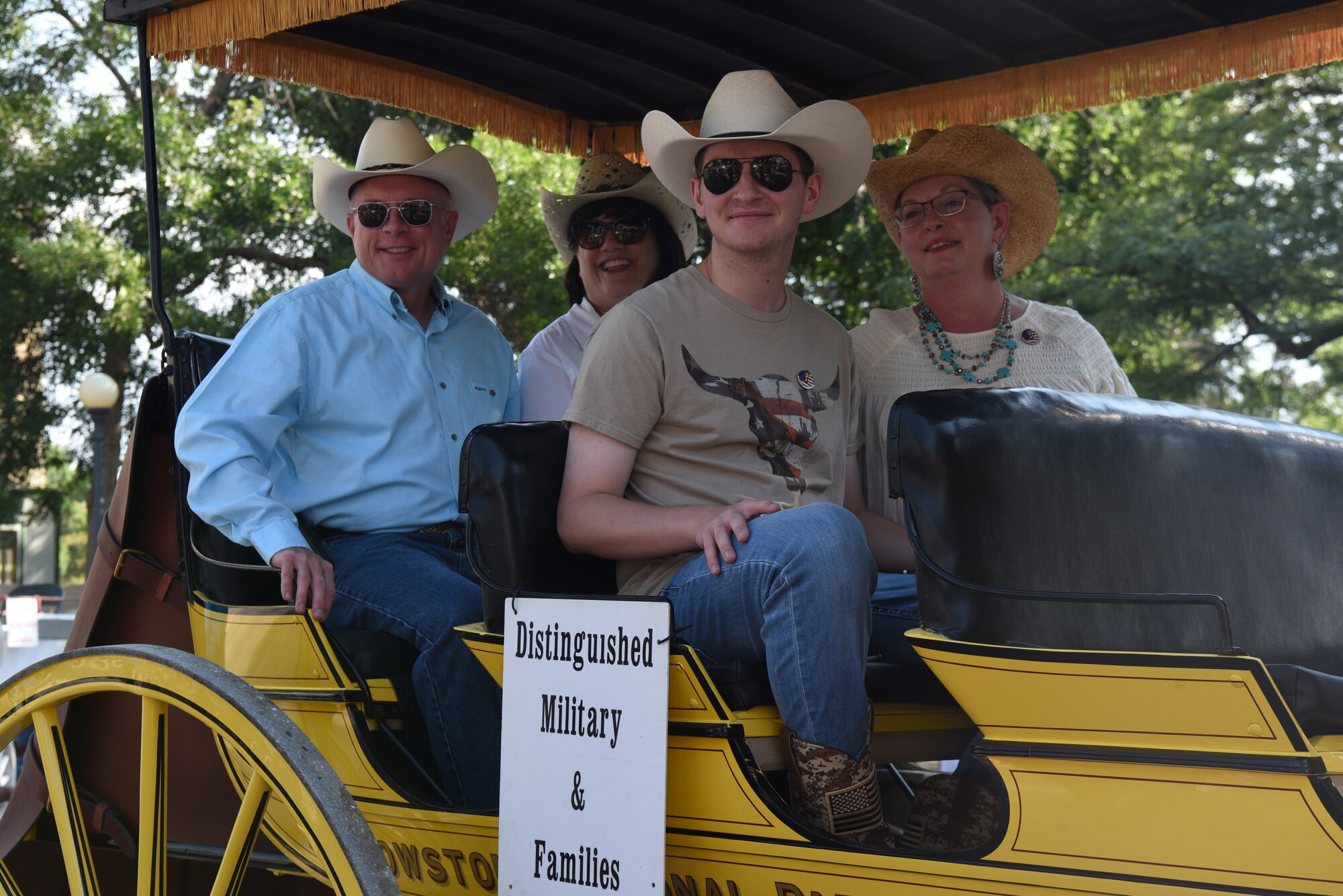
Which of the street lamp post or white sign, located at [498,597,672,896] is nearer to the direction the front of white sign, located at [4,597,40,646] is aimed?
the white sign

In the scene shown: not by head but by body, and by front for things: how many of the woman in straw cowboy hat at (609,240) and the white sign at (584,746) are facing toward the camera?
2

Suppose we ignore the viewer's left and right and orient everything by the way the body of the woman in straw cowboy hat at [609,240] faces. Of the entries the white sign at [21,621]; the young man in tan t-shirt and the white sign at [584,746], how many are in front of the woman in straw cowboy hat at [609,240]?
2

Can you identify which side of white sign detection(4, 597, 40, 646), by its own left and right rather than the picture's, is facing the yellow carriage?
front

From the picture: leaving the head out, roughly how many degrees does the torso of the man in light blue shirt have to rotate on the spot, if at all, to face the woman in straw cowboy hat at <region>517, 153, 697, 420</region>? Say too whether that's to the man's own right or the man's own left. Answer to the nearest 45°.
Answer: approximately 90° to the man's own left

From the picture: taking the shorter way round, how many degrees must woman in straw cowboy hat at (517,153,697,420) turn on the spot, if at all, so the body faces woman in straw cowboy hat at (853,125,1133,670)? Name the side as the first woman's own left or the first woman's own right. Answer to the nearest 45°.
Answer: approximately 45° to the first woman's own left

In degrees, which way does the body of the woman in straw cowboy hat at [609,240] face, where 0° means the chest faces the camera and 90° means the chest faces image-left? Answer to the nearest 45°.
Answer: approximately 0°

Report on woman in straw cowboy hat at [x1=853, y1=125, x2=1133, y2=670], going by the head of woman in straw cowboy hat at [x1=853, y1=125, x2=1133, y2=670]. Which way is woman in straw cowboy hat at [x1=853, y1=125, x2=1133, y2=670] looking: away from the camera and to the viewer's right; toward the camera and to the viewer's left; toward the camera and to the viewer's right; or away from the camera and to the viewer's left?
toward the camera and to the viewer's left
